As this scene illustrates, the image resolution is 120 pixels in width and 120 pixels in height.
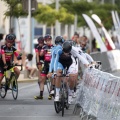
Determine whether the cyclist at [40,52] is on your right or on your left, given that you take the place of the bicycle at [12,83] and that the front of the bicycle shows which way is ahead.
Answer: on your left

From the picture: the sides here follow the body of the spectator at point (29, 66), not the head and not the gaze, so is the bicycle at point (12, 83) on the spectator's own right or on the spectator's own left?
on the spectator's own right

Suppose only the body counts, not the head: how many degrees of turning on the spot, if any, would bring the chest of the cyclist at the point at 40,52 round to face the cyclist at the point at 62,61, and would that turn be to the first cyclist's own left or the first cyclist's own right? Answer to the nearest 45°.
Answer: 0° — they already face them
